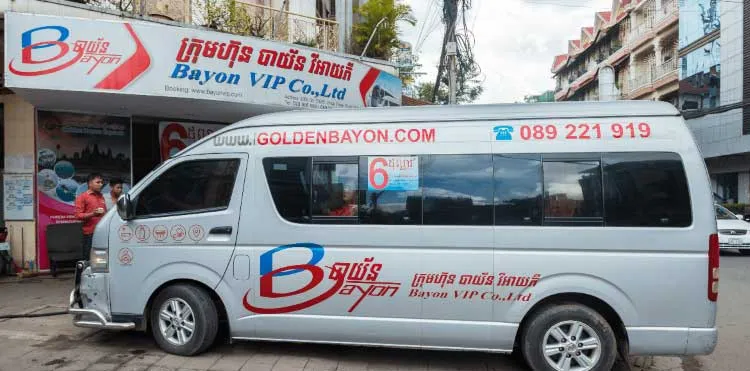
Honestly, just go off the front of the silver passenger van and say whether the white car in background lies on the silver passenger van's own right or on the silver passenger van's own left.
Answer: on the silver passenger van's own right

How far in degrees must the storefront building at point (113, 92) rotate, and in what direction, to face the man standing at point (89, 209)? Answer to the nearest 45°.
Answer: approximately 45° to its right

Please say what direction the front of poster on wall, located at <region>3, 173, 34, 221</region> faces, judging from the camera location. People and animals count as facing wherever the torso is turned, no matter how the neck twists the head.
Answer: facing the viewer

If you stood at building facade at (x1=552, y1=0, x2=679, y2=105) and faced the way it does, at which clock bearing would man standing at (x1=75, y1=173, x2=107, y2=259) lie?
The man standing is roughly at 11 o'clock from the building facade.

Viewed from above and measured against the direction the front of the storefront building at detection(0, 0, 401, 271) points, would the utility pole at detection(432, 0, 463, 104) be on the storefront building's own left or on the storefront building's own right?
on the storefront building's own left

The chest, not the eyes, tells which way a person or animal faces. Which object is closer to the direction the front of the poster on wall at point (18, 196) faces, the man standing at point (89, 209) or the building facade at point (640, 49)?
the man standing

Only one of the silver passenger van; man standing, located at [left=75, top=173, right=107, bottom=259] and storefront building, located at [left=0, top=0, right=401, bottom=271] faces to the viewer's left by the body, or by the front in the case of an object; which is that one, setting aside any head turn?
the silver passenger van

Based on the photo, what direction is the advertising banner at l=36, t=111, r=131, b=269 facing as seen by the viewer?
toward the camera

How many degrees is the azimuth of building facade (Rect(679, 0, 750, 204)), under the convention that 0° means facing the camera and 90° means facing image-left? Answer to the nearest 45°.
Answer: approximately 45°

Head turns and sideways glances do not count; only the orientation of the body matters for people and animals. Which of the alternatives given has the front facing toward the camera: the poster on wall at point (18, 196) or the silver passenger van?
the poster on wall

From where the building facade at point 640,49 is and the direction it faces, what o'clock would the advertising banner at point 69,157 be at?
The advertising banner is roughly at 11 o'clock from the building facade.

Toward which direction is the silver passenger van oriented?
to the viewer's left

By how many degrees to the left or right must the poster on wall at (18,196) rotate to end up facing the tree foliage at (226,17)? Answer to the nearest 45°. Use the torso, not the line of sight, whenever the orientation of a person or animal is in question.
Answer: approximately 90° to its left

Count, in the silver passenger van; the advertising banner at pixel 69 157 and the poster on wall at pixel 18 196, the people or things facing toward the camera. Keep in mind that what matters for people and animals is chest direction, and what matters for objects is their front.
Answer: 2

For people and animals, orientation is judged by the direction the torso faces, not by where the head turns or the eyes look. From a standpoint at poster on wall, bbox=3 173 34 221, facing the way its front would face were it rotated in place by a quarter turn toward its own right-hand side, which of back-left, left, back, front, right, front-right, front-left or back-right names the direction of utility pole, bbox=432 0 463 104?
back

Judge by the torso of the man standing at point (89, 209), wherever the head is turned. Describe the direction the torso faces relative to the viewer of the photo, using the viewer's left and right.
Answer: facing the viewer and to the right of the viewer

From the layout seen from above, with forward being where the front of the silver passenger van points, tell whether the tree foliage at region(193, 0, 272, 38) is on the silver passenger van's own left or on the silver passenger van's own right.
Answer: on the silver passenger van's own right

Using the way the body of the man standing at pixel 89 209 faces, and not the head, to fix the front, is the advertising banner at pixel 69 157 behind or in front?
behind

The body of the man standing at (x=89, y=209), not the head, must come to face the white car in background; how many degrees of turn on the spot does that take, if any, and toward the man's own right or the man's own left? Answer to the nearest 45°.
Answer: approximately 45° to the man's own left
